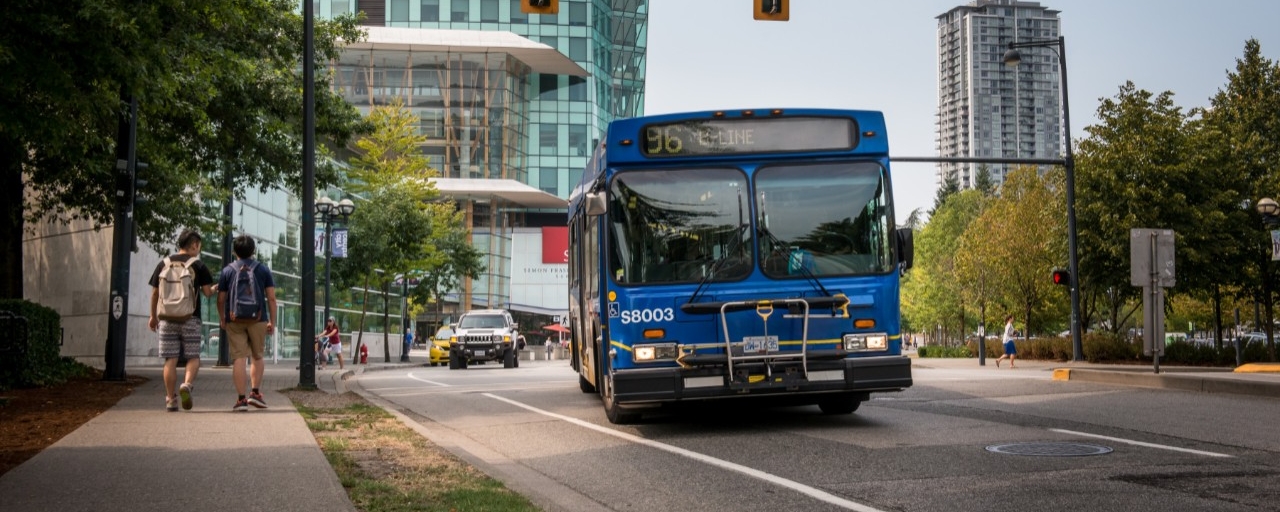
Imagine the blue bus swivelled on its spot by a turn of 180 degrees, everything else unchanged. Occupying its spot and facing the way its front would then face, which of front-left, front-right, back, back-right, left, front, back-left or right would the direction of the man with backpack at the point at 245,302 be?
left

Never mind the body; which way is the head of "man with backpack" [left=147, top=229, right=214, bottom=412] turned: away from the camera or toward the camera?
away from the camera

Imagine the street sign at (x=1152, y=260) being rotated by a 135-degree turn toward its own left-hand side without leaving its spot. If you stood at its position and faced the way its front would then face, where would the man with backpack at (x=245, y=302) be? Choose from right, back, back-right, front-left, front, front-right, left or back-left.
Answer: front

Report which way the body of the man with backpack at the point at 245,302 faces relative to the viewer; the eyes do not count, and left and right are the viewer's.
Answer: facing away from the viewer

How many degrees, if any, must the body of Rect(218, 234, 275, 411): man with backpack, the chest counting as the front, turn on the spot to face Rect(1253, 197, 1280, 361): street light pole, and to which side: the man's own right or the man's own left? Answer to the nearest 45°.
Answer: approximately 45° to the man's own right

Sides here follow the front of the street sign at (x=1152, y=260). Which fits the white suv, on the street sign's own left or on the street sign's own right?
on the street sign's own left

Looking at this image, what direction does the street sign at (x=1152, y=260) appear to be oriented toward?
away from the camera

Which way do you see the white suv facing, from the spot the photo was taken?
facing the viewer

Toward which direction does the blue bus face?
toward the camera

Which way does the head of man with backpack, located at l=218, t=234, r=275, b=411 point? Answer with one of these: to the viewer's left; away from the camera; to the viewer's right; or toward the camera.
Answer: away from the camera

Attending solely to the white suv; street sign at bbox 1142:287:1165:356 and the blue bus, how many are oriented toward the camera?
2

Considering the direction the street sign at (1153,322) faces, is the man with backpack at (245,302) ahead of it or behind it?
behind

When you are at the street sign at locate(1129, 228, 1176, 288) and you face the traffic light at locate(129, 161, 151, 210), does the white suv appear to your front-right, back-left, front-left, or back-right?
front-right

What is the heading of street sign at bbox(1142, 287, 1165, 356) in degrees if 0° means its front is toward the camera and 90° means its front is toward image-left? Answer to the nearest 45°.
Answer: approximately 180°

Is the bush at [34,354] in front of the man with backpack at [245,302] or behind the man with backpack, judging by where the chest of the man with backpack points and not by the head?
in front

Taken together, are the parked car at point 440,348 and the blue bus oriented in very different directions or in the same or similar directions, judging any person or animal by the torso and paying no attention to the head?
same or similar directions
